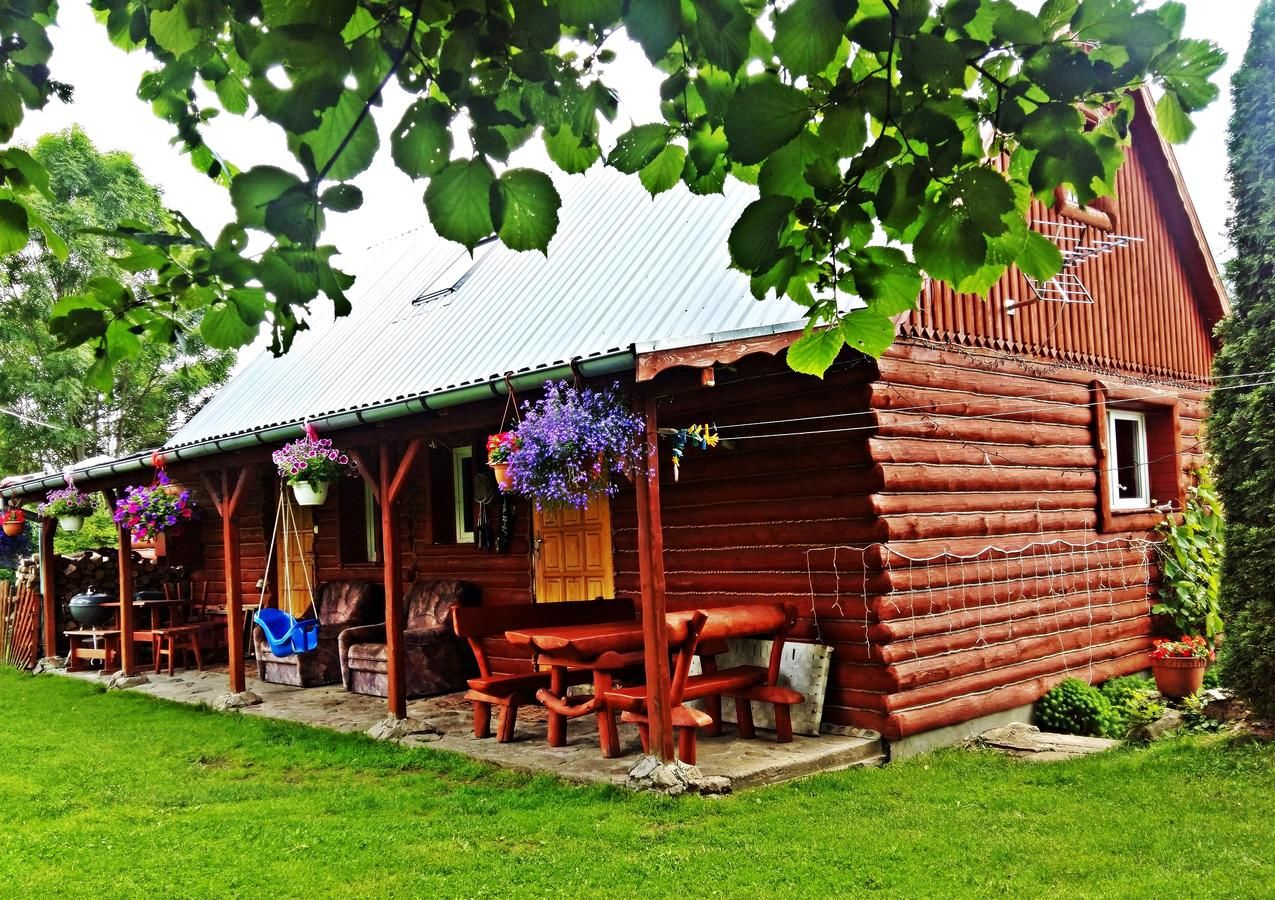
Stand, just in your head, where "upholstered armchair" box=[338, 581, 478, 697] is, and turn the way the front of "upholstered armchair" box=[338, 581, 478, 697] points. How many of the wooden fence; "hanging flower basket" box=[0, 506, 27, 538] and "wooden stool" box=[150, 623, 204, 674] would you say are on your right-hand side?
3

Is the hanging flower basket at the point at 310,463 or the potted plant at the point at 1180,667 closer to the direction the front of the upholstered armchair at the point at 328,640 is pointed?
the hanging flower basket

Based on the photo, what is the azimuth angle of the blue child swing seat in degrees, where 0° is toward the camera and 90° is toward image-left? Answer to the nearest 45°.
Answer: approximately 315°

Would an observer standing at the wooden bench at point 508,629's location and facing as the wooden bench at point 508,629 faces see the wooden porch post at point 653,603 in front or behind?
in front

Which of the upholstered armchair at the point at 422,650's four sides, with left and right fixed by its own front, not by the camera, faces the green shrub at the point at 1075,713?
left

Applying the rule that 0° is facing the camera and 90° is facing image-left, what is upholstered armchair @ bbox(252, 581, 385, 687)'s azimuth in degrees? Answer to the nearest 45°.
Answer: approximately 45°

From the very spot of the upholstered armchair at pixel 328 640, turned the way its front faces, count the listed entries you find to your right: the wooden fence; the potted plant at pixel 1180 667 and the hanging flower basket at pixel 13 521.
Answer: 2

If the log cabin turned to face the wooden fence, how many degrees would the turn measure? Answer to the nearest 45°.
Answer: approximately 90° to its right
